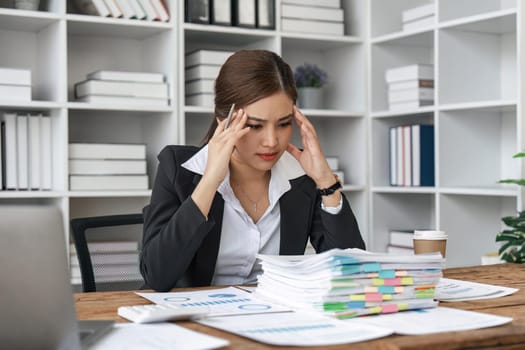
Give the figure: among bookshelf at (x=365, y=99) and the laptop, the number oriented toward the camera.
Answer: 1

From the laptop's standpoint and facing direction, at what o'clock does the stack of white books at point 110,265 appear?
The stack of white books is roughly at 11 o'clock from the laptop.

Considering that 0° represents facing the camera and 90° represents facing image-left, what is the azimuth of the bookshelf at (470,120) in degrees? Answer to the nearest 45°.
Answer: approximately 45°

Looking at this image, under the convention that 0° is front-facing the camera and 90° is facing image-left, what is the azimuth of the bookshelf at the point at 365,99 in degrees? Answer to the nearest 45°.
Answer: approximately 0°

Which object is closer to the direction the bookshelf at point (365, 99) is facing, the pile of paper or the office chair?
the pile of paper

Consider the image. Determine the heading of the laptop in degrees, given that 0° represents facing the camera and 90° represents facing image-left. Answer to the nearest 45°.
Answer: approximately 225°

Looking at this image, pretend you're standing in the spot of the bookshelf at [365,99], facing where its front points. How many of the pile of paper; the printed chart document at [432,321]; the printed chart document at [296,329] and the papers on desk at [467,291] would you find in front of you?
4
